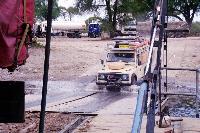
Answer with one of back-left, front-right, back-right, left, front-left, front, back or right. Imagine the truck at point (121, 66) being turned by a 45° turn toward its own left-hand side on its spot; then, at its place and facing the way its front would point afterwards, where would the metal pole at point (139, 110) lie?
front

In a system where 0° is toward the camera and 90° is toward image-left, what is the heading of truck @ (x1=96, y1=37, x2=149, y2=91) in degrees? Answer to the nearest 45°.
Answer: approximately 45°

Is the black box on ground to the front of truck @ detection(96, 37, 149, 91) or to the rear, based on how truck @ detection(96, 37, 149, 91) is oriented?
to the front
